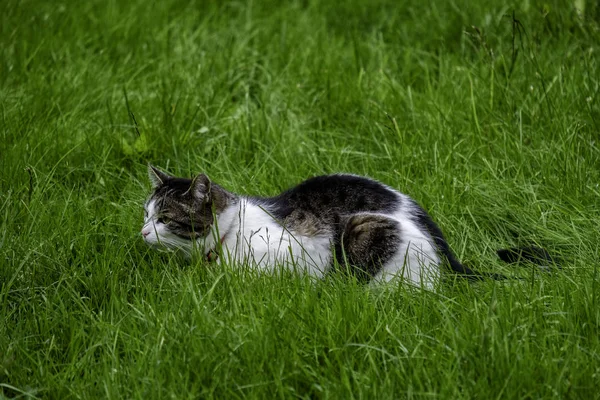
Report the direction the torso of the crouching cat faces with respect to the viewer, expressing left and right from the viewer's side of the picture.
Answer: facing to the left of the viewer
